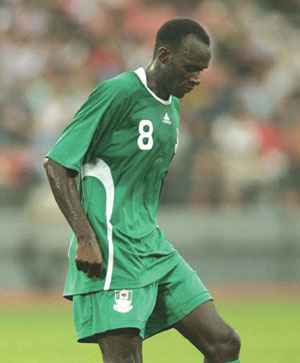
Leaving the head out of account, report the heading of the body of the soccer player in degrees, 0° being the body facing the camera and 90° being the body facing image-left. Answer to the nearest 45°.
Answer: approximately 315°
